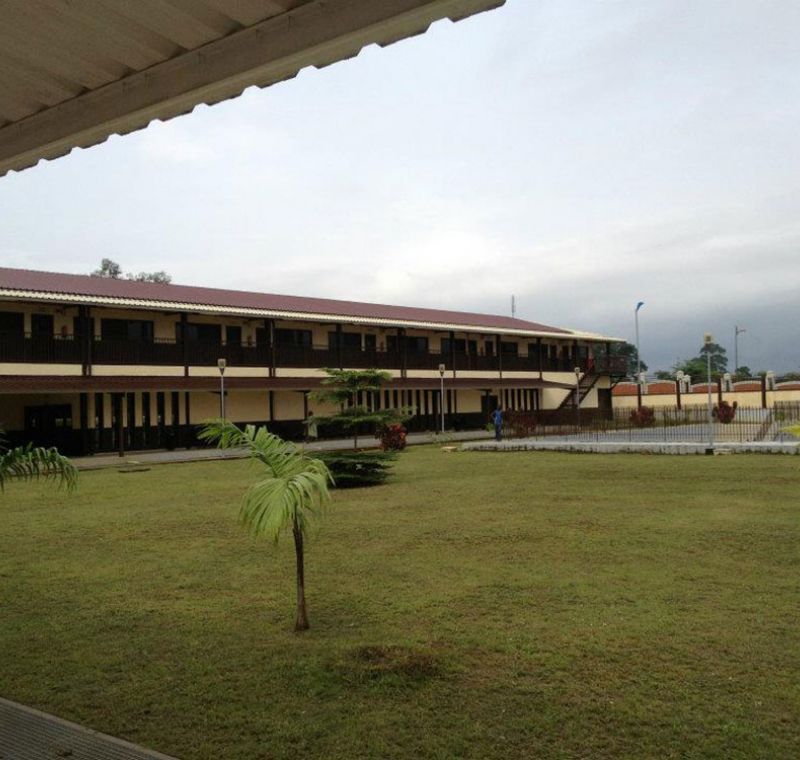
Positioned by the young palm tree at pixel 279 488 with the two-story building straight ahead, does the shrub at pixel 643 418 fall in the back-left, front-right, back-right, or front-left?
front-right

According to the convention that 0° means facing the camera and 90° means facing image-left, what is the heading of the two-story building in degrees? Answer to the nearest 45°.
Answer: approximately 315°

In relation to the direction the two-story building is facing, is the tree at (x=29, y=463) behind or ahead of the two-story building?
ahead

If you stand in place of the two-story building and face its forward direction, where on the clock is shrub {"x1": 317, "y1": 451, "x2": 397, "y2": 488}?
The shrub is roughly at 1 o'clock from the two-story building.

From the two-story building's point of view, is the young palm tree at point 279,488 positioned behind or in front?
in front

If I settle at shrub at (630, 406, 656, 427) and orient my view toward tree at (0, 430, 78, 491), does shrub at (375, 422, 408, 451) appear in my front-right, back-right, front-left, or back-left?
front-right

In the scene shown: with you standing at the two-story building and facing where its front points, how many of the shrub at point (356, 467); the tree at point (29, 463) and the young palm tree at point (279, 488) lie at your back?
0
